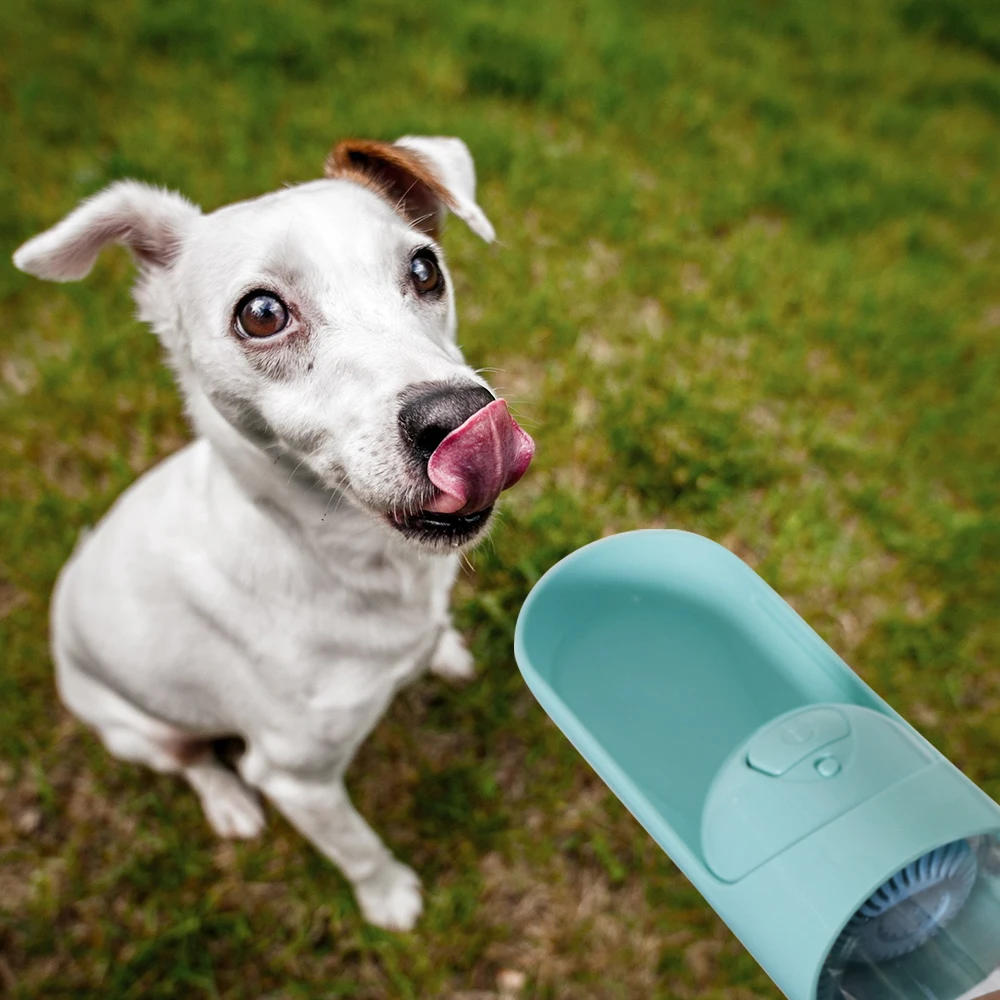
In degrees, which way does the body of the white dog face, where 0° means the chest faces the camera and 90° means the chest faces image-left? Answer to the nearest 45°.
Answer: approximately 315°

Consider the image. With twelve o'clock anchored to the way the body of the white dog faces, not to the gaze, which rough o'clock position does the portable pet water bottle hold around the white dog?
The portable pet water bottle is roughly at 11 o'clock from the white dog.
